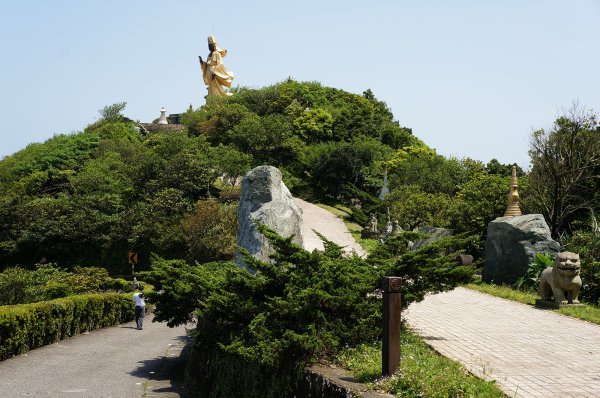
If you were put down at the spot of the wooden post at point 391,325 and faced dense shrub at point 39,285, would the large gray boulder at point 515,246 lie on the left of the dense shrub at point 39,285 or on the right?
right

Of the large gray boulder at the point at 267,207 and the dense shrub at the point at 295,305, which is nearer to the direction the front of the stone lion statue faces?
the dense shrub

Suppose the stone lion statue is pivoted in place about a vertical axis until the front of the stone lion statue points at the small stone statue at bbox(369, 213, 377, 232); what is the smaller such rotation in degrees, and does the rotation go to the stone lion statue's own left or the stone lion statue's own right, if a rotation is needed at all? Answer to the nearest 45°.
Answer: approximately 180°

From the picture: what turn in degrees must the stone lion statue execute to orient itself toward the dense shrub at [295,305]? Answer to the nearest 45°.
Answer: approximately 90° to its right

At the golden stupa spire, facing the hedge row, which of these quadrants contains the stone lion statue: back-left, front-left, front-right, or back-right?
front-left

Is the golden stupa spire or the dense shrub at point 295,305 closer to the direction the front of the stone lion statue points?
the dense shrub

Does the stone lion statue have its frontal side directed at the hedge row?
no

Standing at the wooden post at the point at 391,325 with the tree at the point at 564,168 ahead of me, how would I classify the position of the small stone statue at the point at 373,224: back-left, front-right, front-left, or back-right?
front-left

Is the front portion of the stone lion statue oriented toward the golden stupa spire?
no

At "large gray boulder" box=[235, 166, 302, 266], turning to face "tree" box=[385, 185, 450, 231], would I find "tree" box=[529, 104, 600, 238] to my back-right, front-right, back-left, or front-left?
front-right

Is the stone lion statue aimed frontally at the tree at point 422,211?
no

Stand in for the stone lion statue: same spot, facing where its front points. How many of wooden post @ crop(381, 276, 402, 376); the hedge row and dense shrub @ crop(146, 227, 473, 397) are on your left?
0
